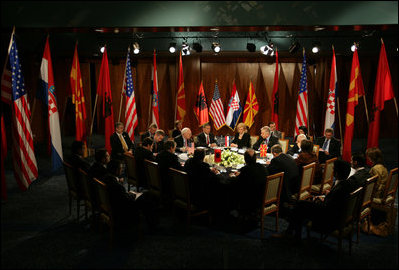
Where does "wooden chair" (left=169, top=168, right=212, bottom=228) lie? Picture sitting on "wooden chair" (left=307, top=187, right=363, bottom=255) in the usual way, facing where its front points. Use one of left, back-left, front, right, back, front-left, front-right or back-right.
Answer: front-left

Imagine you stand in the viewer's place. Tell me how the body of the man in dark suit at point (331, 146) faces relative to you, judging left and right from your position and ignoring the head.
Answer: facing the viewer and to the left of the viewer

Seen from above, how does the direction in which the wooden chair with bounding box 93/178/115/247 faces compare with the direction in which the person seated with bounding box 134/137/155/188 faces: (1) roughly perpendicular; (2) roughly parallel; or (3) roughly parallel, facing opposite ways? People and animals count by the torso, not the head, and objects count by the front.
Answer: roughly parallel

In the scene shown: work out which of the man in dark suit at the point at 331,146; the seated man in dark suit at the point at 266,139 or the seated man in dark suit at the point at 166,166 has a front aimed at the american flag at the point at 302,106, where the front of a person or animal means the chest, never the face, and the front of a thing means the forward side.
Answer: the seated man in dark suit at the point at 166,166

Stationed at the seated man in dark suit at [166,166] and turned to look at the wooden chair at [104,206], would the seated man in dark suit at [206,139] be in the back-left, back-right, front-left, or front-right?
back-right

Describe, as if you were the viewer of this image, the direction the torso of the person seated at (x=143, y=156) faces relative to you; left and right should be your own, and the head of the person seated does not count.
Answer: facing away from the viewer and to the right of the viewer

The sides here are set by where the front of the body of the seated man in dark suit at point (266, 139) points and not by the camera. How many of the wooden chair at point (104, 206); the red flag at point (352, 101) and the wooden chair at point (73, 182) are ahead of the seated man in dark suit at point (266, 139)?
2

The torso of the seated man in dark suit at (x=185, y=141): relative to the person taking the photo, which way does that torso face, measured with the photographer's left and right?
facing the viewer and to the right of the viewer

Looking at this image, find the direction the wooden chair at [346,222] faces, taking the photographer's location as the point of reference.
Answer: facing away from the viewer and to the left of the viewer

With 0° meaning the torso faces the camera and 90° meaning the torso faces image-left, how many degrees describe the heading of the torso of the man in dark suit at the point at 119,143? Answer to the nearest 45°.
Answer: approximately 315°

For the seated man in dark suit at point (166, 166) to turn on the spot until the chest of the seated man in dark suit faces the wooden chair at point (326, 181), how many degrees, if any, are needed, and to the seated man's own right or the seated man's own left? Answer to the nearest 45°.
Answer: approximately 45° to the seated man's own right

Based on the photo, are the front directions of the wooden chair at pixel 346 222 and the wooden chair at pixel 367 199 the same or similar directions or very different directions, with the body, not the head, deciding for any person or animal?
same or similar directions

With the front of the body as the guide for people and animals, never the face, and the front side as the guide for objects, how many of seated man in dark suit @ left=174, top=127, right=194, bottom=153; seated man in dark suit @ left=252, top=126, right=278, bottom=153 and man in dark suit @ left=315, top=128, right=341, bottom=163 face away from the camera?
0

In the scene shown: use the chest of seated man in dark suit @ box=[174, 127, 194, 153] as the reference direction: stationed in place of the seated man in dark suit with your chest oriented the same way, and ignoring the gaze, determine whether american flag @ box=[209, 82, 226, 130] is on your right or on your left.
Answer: on your left

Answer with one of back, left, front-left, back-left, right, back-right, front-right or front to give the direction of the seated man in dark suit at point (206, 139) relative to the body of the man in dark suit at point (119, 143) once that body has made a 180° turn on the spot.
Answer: back-right

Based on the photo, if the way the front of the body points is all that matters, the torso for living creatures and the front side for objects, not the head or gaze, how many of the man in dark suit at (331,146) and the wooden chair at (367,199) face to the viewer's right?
0

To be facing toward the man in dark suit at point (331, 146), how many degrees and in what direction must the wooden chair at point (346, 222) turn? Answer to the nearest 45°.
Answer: approximately 45° to its right

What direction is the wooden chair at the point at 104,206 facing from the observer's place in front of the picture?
facing away from the viewer and to the right of the viewer

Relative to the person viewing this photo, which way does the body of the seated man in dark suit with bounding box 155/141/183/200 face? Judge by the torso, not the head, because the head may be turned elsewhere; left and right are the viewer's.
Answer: facing away from the viewer and to the right of the viewer

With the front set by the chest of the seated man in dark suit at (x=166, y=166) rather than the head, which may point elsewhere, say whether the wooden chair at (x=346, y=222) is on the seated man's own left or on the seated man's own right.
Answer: on the seated man's own right
